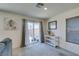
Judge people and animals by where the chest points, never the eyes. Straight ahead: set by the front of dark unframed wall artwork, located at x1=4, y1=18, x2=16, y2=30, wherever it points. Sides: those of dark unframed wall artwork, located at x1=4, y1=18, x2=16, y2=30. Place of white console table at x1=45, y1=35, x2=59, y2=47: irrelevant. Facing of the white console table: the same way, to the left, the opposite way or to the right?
to the right

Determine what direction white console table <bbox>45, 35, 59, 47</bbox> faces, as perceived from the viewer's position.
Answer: facing the viewer and to the left of the viewer

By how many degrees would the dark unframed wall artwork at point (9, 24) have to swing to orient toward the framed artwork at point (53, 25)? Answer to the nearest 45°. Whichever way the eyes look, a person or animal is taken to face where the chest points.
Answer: approximately 90° to its left

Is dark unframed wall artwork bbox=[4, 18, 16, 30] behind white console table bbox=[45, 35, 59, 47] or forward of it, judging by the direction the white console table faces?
forward
